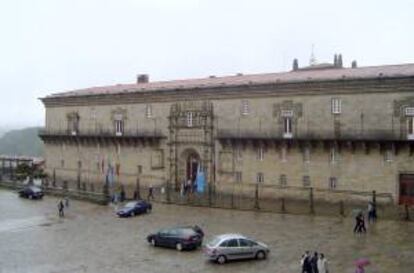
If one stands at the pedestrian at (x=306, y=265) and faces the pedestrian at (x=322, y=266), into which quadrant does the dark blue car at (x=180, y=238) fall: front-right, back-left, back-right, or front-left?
back-left

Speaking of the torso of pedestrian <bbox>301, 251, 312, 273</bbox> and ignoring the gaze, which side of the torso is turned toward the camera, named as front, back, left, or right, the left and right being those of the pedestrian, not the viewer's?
back

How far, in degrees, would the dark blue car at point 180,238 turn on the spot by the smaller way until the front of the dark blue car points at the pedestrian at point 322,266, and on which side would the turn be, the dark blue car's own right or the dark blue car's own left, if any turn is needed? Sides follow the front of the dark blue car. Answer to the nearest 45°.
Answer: approximately 180°

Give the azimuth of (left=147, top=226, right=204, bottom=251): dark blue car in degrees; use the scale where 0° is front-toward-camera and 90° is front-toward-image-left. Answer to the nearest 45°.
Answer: approximately 135°

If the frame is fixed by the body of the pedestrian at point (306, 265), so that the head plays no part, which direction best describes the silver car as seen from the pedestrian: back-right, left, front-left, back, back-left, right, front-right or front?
front-left

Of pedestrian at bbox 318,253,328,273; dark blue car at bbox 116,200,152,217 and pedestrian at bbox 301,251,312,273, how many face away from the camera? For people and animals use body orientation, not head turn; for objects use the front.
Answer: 2

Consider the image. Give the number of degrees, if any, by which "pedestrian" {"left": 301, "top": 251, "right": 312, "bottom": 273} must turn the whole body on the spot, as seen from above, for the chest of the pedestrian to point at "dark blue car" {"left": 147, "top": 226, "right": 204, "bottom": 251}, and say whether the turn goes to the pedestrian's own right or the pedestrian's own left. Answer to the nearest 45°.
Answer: approximately 45° to the pedestrian's own left

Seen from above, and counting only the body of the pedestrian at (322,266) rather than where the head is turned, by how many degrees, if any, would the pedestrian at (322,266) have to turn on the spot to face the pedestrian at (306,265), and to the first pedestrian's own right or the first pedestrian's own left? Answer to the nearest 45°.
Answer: approximately 90° to the first pedestrian's own left

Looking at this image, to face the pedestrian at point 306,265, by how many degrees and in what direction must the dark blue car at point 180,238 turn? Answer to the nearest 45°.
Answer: approximately 180°

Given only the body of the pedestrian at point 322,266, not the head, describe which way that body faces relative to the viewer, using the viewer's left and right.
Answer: facing away from the viewer

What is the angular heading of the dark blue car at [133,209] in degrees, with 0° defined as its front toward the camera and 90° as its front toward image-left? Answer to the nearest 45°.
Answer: approximately 45°

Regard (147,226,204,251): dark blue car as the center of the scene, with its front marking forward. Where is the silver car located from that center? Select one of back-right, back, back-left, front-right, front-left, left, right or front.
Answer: back

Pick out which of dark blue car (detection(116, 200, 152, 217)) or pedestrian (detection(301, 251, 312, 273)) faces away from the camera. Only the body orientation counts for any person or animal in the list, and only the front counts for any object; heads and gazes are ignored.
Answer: the pedestrian

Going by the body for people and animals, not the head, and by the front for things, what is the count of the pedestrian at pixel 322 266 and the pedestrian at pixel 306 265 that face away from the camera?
2
